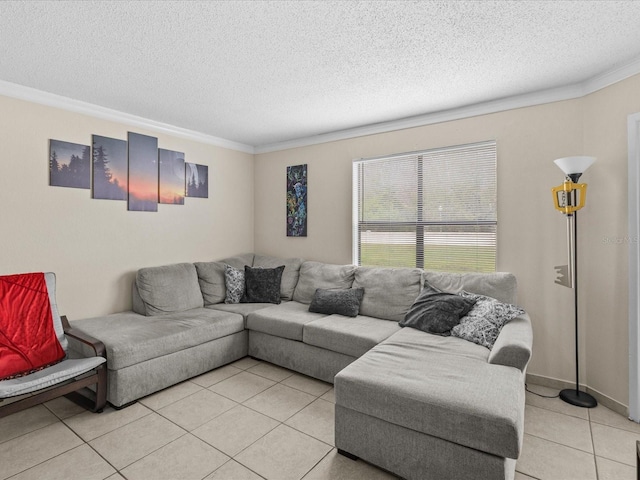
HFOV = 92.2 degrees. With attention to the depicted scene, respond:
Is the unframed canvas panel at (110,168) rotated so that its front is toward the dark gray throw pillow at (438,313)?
yes

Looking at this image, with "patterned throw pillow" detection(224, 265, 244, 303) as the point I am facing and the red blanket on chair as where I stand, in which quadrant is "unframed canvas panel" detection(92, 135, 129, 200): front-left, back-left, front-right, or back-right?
front-left

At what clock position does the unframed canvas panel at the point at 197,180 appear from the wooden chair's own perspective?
The unframed canvas panel is roughly at 9 o'clock from the wooden chair.

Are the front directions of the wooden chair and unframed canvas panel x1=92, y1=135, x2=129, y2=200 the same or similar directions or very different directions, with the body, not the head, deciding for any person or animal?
same or similar directions

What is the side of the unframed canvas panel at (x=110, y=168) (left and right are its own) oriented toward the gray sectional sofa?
front

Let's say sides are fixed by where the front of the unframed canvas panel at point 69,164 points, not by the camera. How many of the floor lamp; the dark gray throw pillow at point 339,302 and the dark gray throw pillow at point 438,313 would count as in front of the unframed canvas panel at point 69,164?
3

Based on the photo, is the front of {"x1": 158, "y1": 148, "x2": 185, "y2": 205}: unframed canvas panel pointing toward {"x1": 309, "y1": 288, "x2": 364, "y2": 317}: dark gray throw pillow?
yes

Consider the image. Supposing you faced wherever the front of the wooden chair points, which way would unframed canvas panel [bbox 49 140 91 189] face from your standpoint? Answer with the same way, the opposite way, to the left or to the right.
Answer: the same way

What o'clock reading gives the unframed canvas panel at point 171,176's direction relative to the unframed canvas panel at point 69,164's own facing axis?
the unframed canvas panel at point 171,176 is roughly at 10 o'clock from the unframed canvas panel at point 69,164.

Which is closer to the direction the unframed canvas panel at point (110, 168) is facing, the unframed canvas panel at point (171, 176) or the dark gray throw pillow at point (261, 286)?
the dark gray throw pillow

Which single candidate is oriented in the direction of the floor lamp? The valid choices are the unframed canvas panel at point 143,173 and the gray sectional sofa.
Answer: the unframed canvas panel

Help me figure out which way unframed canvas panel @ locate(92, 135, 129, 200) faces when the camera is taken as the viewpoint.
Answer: facing the viewer and to the right of the viewer

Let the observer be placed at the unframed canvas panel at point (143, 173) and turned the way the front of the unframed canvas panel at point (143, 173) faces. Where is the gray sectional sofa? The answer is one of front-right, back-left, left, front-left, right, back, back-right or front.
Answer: front

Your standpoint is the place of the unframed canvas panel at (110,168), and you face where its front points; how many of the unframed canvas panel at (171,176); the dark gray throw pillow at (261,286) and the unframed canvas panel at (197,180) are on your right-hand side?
0

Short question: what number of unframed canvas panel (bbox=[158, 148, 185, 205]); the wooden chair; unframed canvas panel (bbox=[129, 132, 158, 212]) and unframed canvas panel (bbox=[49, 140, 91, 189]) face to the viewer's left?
0

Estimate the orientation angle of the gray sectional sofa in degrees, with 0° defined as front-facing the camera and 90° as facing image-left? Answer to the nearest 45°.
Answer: approximately 45°

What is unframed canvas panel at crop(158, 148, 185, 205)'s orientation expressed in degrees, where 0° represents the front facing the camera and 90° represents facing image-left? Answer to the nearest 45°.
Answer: approximately 315°

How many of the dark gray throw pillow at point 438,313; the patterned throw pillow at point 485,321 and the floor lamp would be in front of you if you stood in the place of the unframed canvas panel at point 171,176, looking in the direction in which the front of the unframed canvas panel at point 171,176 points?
3

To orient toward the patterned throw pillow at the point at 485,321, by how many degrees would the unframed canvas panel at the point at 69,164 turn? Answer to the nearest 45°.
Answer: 0° — it already faces it

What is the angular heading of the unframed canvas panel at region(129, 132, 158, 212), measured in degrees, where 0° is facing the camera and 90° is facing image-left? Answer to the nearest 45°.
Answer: approximately 315°

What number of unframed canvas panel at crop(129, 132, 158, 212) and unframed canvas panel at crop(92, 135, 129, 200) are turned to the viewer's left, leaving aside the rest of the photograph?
0

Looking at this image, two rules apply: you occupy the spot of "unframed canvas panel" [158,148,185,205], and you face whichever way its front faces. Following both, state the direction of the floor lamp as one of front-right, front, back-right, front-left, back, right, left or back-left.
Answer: front

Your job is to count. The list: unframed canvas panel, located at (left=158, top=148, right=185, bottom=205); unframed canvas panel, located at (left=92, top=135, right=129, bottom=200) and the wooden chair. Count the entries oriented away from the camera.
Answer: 0

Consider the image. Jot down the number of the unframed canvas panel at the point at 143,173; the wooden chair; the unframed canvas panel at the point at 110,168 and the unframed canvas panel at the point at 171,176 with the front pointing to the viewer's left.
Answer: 0
